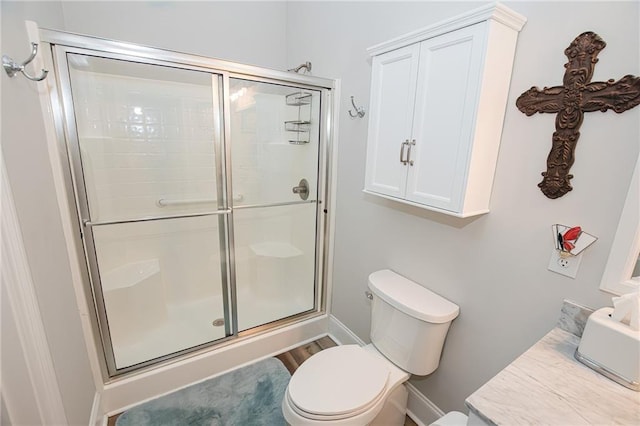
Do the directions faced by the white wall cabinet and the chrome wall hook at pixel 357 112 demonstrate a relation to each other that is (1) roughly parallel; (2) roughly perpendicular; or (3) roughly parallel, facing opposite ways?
roughly parallel

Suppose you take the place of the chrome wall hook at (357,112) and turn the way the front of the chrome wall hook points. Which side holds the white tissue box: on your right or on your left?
on your left

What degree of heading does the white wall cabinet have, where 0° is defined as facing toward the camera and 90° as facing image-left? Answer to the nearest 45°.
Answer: approximately 45°

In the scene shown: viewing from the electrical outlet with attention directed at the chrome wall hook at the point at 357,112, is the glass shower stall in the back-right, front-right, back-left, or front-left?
front-left

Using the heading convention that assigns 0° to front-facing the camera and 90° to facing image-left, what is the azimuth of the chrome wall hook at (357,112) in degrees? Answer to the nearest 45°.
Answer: approximately 45°

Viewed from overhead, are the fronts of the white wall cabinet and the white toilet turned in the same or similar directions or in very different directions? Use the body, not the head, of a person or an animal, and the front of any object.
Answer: same or similar directions

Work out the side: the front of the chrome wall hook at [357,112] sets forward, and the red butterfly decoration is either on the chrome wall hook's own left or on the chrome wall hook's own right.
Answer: on the chrome wall hook's own left

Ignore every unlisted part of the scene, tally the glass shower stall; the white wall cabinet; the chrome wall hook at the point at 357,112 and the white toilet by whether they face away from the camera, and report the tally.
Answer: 0

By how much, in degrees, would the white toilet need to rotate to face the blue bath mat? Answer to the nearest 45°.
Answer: approximately 45° to its right

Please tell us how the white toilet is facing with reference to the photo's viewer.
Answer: facing the viewer and to the left of the viewer

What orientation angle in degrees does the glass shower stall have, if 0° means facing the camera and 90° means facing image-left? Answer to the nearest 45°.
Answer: approximately 315°

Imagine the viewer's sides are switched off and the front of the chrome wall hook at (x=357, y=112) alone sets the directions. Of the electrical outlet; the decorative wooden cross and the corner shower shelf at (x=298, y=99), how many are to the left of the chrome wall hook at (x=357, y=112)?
2

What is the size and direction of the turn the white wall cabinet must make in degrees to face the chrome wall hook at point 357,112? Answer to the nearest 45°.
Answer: approximately 90° to its right

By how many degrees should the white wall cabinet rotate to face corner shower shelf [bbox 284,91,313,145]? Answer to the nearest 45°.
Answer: approximately 90° to its right
